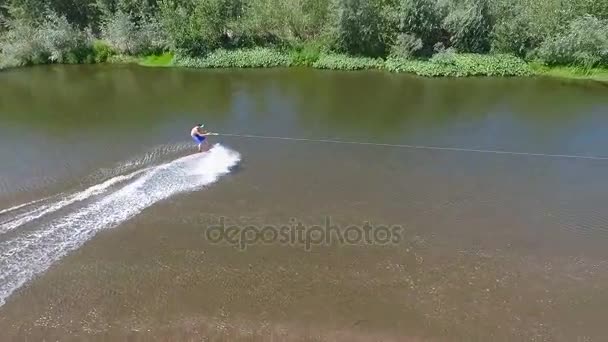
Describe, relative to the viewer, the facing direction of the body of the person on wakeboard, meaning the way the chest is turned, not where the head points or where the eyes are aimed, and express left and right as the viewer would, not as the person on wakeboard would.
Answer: facing to the right of the viewer

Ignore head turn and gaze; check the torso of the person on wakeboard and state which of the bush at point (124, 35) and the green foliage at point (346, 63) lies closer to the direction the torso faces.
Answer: the green foliage

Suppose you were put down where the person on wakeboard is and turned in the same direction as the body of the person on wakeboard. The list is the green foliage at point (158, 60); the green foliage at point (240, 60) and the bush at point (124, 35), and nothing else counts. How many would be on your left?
3

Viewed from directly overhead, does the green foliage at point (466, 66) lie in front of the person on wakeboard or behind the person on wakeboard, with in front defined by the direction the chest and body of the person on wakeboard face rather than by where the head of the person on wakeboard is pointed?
in front

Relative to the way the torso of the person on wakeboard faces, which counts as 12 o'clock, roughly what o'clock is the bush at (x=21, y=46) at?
The bush is roughly at 8 o'clock from the person on wakeboard.

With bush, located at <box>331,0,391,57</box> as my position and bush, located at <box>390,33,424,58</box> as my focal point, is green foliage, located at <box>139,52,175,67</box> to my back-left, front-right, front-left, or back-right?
back-right

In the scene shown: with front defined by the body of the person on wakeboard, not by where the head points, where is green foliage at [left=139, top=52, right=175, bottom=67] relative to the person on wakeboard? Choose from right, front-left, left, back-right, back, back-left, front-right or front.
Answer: left

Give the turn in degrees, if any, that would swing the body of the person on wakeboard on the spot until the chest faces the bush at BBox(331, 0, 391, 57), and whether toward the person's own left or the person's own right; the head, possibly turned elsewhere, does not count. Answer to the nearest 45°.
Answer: approximately 45° to the person's own left

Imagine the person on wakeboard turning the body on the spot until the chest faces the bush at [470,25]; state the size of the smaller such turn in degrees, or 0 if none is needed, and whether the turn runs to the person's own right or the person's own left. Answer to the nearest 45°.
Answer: approximately 45° to the person's own left
